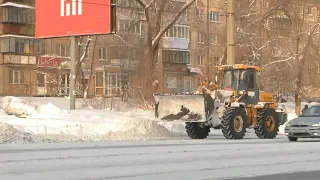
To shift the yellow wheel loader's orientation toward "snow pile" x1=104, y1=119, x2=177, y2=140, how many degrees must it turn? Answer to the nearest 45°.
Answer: approximately 45° to its right

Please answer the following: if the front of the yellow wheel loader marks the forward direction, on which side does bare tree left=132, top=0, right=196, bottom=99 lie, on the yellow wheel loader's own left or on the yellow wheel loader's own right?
on the yellow wheel loader's own right

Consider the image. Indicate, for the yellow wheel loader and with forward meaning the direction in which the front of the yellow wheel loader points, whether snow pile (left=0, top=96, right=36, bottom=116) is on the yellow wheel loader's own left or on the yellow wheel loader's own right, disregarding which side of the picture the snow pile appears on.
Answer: on the yellow wheel loader's own right

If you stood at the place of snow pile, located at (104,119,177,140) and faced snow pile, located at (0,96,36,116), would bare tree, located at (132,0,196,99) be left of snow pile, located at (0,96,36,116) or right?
right

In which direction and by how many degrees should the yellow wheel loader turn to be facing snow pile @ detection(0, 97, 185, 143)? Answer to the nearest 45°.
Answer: approximately 45° to its right

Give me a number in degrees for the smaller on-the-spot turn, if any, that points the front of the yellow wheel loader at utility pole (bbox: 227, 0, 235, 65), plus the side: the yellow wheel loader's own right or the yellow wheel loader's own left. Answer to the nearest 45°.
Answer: approximately 135° to the yellow wheel loader's own right

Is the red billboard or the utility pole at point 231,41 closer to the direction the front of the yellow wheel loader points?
the red billboard

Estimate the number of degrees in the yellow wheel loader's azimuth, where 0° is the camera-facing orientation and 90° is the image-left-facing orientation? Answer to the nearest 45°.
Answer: approximately 45°
